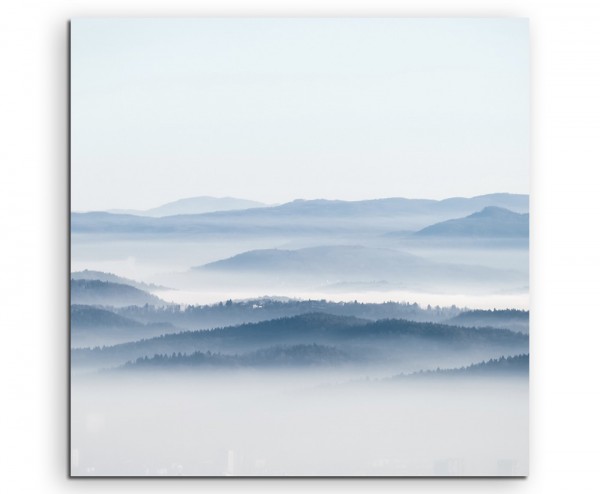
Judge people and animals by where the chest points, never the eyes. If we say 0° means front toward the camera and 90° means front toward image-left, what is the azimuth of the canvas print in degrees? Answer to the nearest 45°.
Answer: approximately 0°
